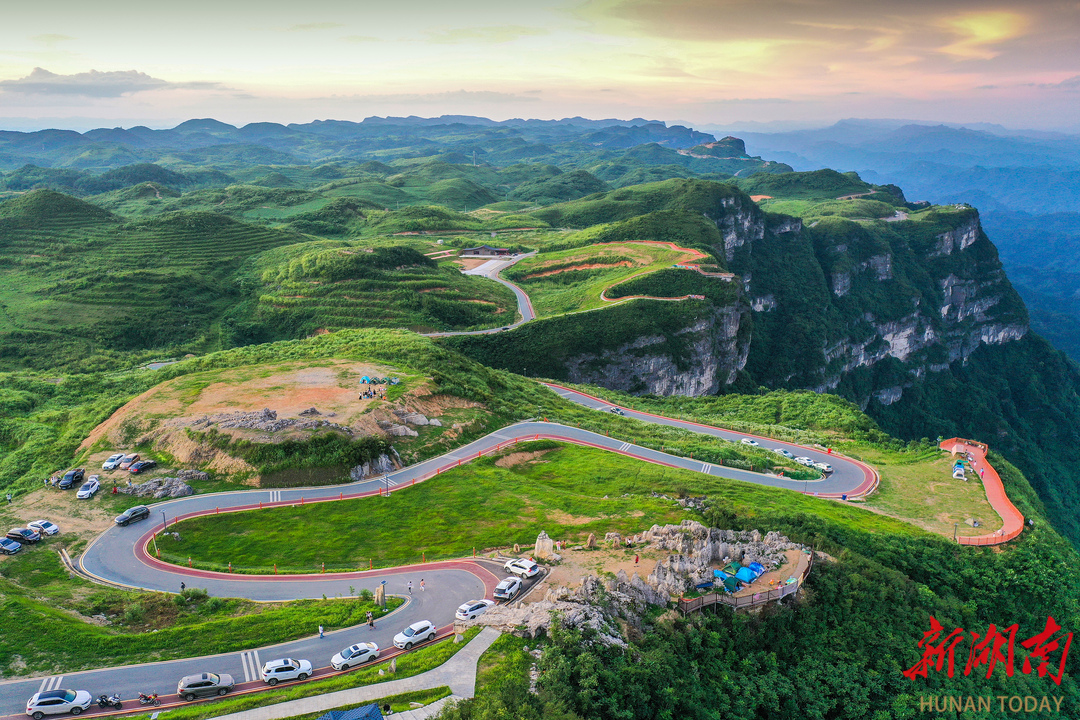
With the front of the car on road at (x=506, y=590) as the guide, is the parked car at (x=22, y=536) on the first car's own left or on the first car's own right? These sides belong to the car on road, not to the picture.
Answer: on the first car's own left
